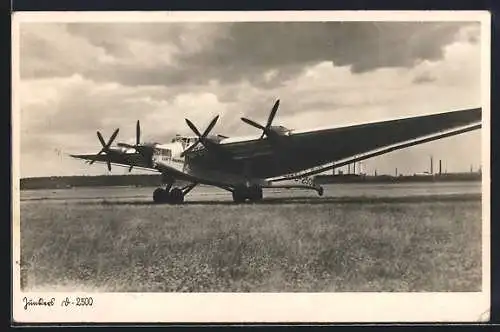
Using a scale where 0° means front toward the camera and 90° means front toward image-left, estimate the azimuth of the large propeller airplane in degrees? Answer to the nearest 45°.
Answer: approximately 45°
